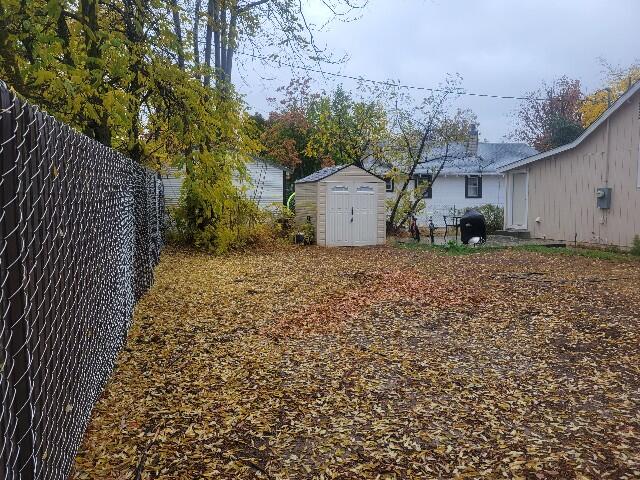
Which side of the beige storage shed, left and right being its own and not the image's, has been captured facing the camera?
front

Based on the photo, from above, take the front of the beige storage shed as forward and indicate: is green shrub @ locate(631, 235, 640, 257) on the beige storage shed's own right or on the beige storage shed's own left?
on the beige storage shed's own left

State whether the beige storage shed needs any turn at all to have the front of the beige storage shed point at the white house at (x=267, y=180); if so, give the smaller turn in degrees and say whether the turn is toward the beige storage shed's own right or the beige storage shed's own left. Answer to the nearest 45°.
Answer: approximately 135° to the beige storage shed's own right

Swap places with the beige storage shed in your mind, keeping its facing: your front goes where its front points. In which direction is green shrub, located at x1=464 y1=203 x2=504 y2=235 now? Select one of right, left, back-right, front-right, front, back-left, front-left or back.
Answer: back-left

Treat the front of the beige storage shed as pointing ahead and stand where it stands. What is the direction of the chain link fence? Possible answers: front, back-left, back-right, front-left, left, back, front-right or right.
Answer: front

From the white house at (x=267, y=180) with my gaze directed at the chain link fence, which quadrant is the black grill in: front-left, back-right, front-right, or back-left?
front-left

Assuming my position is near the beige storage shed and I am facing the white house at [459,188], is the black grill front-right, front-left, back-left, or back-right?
front-right

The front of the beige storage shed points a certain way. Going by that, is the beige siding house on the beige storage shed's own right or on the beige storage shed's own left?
on the beige storage shed's own left

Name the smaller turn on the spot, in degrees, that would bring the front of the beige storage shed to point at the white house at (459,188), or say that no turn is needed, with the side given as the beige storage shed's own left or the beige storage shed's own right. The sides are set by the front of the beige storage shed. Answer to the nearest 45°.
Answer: approximately 135° to the beige storage shed's own left

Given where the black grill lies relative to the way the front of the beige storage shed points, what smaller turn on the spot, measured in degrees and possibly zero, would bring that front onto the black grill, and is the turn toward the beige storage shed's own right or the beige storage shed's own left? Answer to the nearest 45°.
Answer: approximately 90° to the beige storage shed's own left
